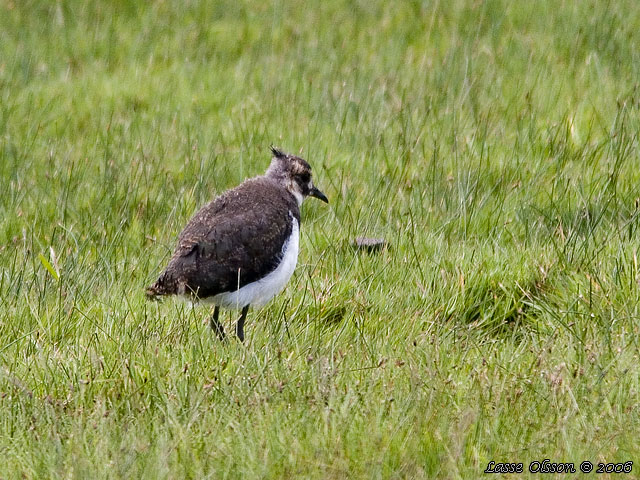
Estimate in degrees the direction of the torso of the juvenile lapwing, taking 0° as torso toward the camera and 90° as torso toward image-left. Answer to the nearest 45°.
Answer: approximately 270°
